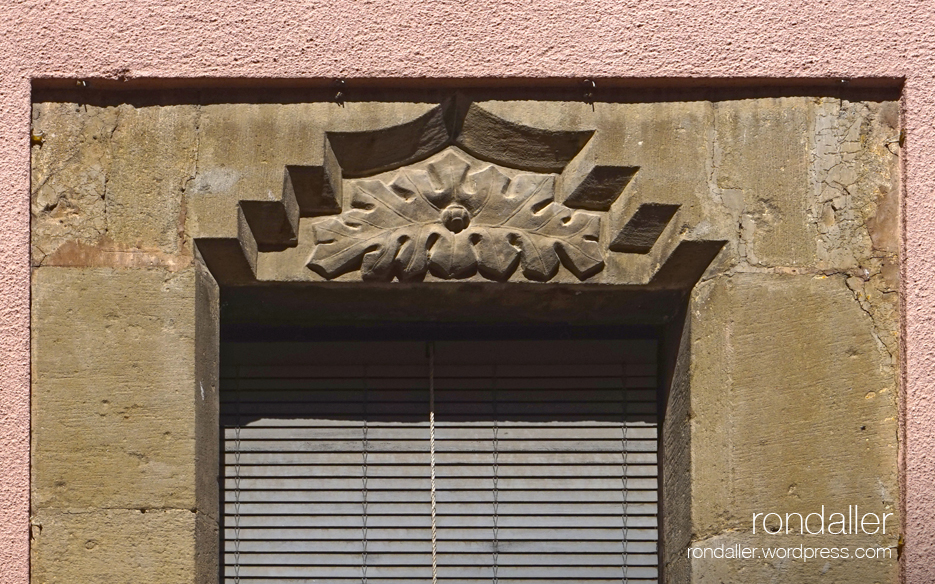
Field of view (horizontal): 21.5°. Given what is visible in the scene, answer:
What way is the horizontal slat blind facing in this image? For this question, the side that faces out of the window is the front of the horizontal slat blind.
toward the camera
